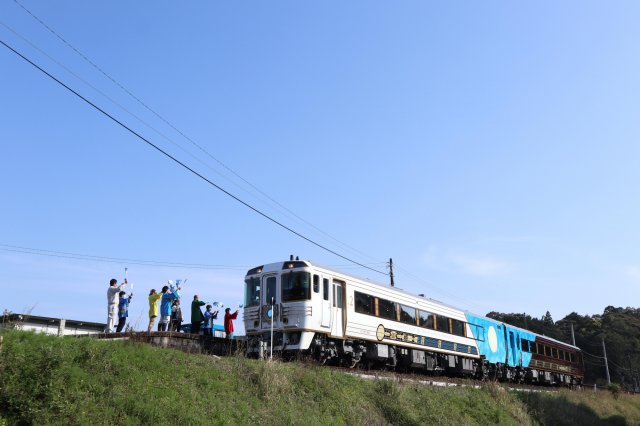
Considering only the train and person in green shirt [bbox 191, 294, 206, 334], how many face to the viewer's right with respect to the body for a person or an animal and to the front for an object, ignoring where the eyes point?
1

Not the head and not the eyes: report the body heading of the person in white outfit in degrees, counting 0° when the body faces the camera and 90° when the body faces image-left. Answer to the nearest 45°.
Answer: approximately 270°

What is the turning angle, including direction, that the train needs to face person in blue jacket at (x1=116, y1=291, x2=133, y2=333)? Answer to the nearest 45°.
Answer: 0° — it already faces them

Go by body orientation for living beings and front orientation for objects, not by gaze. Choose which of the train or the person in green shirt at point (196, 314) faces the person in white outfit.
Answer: the train

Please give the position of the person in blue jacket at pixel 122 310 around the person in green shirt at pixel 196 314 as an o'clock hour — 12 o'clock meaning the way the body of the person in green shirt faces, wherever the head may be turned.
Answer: The person in blue jacket is roughly at 5 o'clock from the person in green shirt.

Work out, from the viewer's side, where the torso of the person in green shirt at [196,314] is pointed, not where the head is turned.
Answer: to the viewer's right

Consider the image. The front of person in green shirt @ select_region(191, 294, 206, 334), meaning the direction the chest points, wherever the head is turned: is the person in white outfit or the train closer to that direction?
the train

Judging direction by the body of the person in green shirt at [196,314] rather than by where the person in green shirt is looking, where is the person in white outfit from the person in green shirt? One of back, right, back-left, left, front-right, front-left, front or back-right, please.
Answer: back-right

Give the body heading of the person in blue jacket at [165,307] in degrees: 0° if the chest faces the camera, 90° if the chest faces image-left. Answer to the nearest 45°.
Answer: approximately 270°

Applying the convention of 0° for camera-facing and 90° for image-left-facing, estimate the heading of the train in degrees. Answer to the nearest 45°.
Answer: approximately 45°

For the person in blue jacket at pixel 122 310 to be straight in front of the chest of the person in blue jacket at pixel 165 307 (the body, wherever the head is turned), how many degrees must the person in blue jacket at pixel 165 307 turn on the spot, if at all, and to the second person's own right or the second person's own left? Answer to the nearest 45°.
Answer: approximately 180°

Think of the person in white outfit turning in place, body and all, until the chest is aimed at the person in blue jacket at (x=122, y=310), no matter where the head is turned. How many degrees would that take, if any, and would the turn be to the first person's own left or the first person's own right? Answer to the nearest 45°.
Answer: approximately 45° to the first person's own left

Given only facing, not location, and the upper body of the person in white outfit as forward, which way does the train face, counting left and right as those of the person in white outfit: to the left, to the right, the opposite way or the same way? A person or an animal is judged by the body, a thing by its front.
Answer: the opposite way

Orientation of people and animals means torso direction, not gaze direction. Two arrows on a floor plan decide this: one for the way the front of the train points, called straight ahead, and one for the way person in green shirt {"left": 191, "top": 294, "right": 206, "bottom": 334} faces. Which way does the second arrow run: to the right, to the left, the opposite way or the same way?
the opposite way
